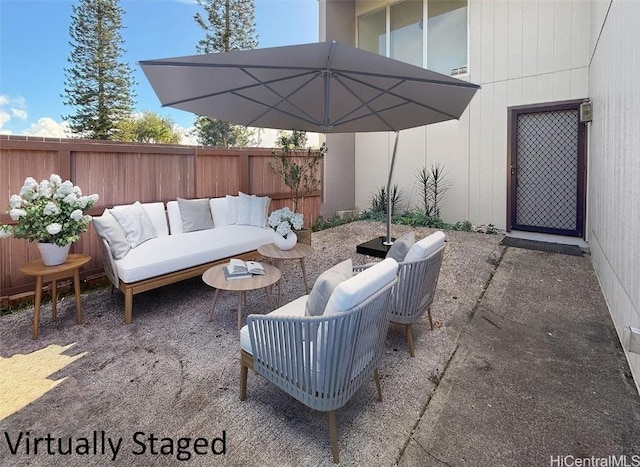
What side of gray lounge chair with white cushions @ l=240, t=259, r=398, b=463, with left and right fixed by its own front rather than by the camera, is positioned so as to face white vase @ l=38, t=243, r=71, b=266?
front

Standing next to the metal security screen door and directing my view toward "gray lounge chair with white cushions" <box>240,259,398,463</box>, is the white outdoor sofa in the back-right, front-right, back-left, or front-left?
front-right

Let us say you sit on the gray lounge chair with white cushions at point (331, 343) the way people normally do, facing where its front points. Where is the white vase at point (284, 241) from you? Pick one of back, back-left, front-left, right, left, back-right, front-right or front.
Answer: front-right

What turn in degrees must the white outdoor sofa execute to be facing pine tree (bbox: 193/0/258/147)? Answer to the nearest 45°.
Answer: approximately 135° to its left

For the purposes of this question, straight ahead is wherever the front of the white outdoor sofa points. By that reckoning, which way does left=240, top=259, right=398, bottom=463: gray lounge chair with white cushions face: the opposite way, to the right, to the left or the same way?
the opposite way

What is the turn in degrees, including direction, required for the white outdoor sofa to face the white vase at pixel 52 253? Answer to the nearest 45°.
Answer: approximately 90° to its right

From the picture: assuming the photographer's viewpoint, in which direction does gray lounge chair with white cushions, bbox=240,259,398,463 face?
facing away from the viewer and to the left of the viewer

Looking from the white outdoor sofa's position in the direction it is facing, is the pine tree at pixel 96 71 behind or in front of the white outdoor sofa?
behind

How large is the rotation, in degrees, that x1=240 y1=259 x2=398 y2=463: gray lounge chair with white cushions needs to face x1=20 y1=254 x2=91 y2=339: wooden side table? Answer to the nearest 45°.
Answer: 0° — it already faces it

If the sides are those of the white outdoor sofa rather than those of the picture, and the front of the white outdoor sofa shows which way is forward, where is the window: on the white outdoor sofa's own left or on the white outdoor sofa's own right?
on the white outdoor sofa's own left
